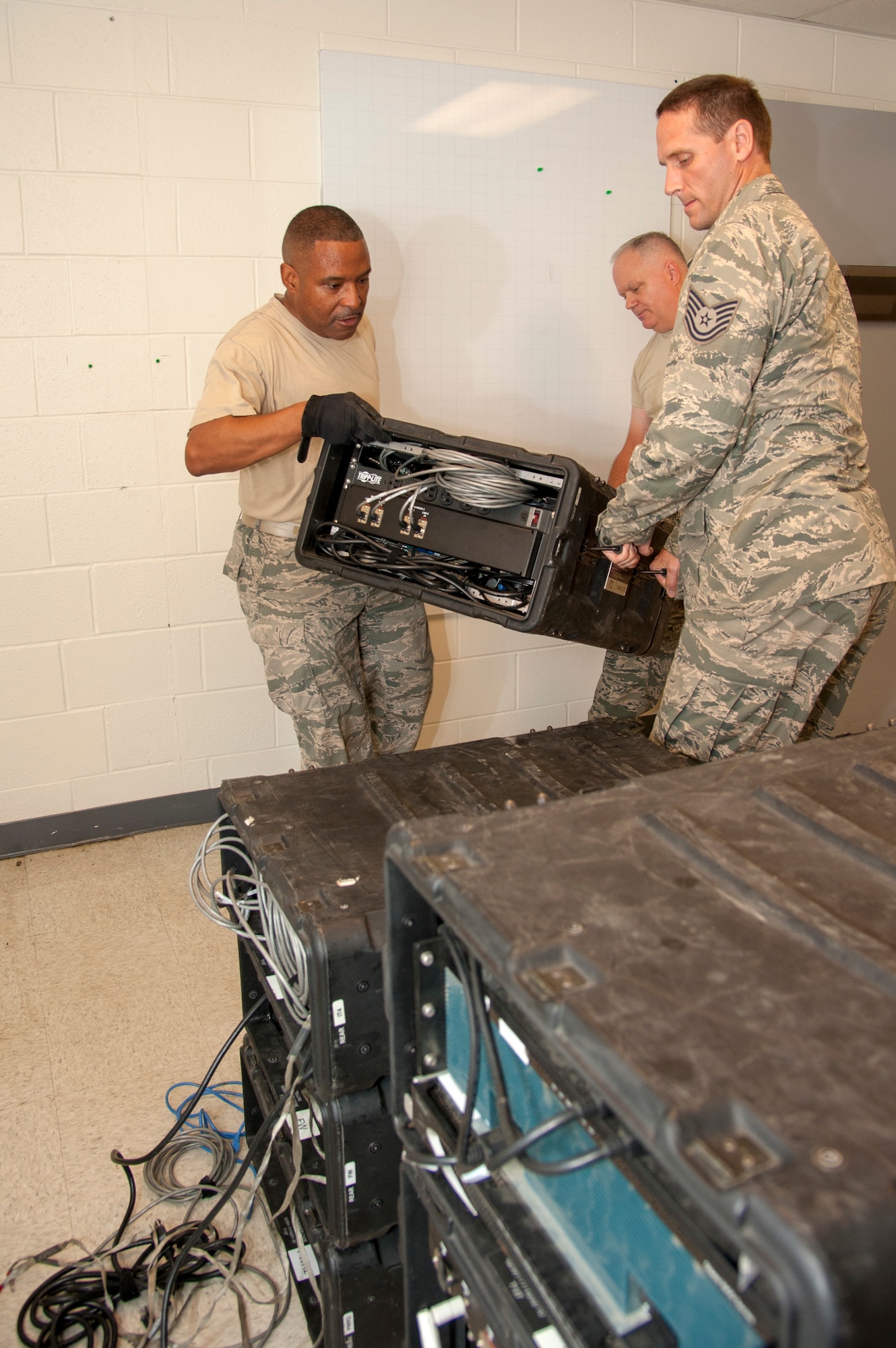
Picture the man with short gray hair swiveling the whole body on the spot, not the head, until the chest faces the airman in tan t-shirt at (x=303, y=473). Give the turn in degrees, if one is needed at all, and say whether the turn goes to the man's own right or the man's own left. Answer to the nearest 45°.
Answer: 0° — they already face them

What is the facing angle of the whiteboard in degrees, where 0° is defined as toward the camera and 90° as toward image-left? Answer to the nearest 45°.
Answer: approximately 0°

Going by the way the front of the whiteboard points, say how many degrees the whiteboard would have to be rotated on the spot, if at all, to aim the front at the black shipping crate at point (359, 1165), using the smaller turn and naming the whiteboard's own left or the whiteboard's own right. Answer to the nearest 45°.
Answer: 0° — it already faces it

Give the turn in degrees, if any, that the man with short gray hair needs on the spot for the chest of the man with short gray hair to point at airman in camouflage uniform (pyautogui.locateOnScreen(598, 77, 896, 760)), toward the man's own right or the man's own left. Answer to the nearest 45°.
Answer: approximately 45° to the man's own left

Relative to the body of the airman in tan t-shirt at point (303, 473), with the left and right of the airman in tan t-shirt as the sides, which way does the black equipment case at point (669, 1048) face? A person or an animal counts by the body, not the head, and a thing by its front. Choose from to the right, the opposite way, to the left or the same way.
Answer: to the right

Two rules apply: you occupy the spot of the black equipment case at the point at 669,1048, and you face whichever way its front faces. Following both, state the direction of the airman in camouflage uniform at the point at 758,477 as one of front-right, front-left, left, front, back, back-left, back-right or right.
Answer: back-right

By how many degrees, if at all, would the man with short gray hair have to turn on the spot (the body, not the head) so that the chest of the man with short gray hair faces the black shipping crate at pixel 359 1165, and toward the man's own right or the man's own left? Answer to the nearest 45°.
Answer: approximately 45° to the man's own left

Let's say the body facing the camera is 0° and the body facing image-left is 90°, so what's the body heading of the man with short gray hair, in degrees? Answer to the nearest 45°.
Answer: approximately 45°
